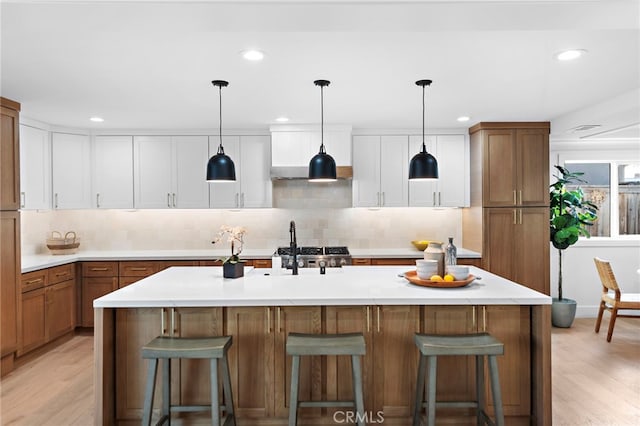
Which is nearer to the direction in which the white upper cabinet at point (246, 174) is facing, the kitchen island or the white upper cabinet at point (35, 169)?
the kitchen island

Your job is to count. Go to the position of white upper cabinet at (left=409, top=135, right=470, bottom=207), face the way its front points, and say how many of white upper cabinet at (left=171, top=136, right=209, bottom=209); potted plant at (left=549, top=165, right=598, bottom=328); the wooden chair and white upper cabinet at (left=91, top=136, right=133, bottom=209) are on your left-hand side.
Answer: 2

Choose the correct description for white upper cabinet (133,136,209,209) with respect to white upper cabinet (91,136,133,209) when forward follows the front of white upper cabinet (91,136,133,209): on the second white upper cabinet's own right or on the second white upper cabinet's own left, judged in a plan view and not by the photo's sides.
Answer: on the second white upper cabinet's own left

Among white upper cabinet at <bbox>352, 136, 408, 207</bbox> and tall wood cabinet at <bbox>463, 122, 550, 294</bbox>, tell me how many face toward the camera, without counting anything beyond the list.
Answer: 2

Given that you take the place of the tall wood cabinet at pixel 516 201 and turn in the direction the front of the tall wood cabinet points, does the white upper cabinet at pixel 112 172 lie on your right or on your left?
on your right

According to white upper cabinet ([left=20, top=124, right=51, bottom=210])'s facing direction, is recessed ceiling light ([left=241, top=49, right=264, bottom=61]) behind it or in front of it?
in front

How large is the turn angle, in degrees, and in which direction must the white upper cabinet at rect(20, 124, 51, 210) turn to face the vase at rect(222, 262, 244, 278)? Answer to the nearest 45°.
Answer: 0° — it already faces it

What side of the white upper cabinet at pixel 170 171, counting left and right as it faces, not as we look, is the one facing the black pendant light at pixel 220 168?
front

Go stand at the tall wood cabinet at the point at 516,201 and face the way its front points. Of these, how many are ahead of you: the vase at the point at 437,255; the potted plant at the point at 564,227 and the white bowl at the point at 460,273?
2

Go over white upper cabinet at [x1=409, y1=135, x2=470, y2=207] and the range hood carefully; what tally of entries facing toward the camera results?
2

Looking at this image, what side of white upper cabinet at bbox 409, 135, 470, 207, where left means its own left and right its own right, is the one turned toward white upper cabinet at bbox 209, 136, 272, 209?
right

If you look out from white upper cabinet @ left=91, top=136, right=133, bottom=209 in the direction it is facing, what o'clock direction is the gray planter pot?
The gray planter pot is roughly at 10 o'clock from the white upper cabinet.

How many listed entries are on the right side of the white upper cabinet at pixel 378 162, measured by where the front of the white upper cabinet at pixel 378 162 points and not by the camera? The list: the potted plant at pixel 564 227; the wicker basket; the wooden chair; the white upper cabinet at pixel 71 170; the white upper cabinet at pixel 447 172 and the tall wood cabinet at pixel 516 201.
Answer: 2

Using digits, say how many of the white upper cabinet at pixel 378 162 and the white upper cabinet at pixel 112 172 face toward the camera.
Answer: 2
